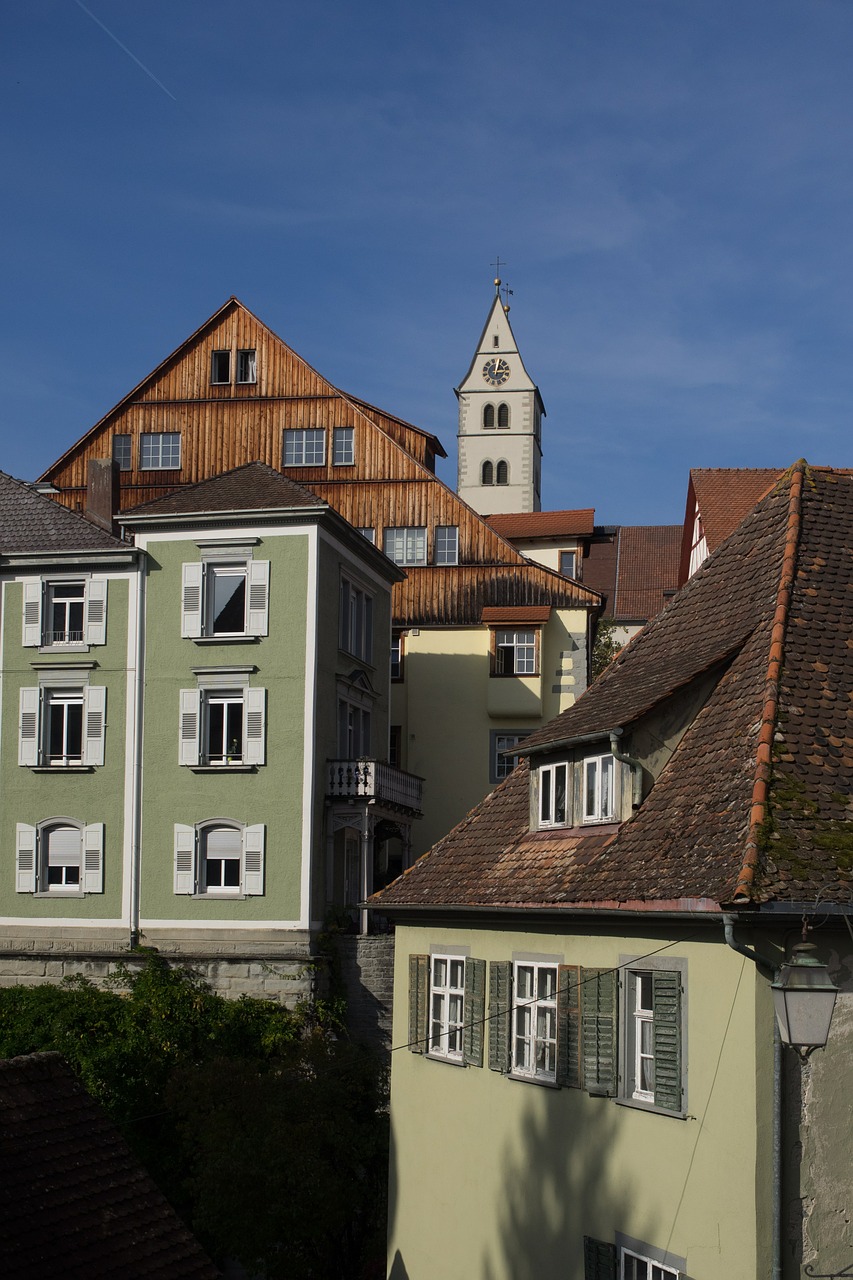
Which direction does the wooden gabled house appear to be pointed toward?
toward the camera

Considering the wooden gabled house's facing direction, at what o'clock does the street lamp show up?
The street lamp is roughly at 12 o'clock from the wooden gabled house.

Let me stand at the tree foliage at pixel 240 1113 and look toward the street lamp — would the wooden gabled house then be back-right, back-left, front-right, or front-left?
back-left

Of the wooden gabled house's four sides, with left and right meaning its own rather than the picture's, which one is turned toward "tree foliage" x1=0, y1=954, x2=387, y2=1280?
front
